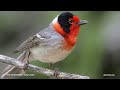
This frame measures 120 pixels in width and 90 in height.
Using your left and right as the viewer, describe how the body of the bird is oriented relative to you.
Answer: facing to the right of the viewer
